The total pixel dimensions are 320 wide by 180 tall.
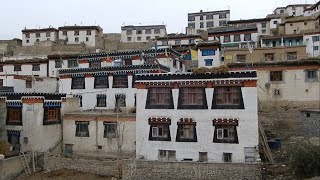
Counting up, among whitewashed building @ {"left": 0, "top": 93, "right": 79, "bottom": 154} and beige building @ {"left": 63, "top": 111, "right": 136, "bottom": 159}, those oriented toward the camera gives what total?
2

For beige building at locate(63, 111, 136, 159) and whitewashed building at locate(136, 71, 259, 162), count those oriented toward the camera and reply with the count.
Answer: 2

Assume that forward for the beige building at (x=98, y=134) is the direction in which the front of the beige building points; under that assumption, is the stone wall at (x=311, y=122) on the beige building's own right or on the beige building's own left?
on the beige building's own left

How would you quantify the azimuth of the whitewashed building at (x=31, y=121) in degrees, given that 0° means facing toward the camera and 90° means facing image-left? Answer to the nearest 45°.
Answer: approximately 0°

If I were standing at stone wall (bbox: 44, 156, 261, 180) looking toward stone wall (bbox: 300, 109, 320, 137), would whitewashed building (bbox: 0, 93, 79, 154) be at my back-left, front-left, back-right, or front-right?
back-left

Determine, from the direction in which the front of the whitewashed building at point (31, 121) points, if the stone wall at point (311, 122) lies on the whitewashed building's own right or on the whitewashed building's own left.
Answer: on the whitewashed building's own left

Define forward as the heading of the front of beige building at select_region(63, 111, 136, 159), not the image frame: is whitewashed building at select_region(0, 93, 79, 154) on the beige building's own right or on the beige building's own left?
on the beige building's own right
